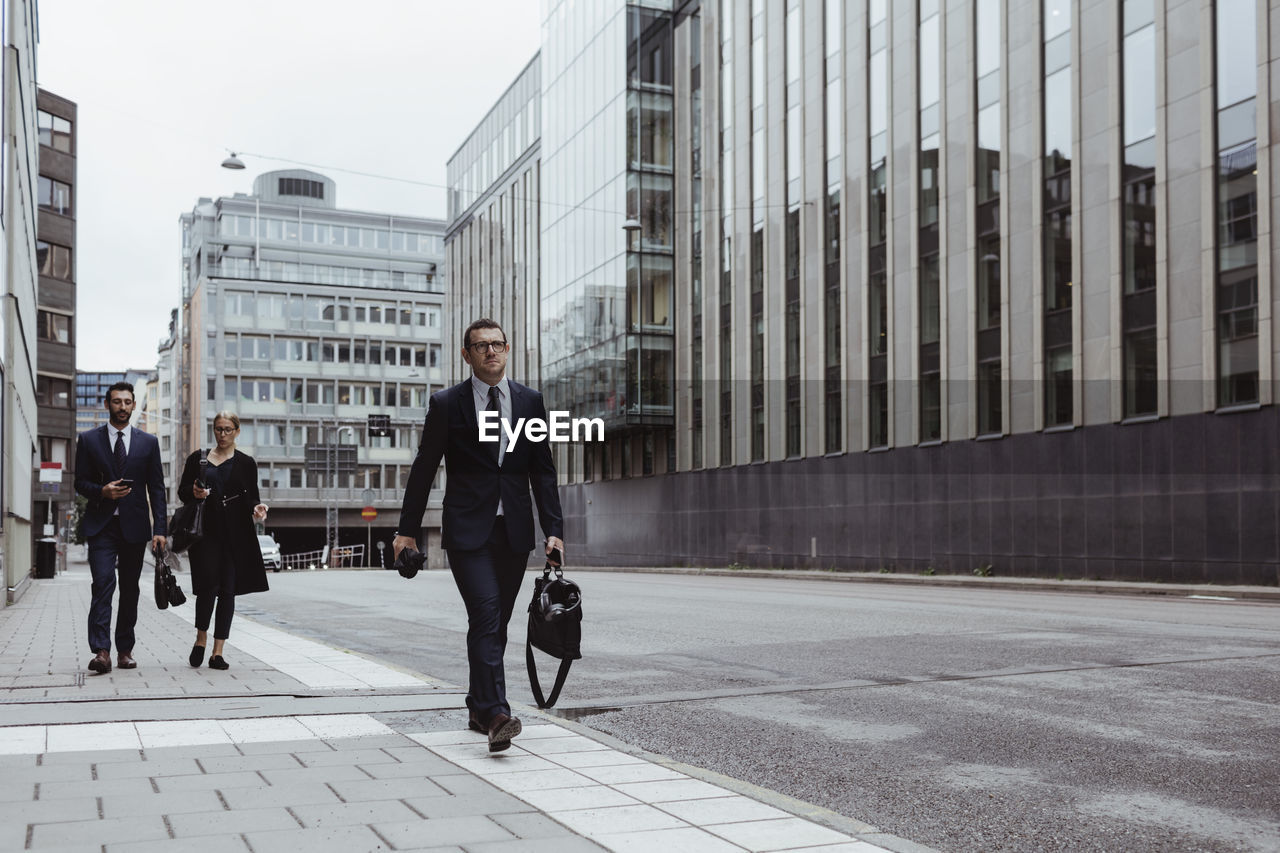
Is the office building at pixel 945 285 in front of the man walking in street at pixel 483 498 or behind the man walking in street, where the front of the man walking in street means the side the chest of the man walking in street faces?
behind

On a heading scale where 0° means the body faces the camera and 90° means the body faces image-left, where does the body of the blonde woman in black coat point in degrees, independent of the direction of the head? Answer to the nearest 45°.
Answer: approximately 0°

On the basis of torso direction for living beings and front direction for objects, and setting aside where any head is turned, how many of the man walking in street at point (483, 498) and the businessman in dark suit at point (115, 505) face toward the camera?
2

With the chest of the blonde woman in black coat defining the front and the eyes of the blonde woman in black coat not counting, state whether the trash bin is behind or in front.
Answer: behind

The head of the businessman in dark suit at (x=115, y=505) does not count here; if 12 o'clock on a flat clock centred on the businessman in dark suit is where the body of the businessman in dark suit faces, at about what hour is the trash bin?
The trash bin is roughly at 6 o'clock from the businessman in dark suit.

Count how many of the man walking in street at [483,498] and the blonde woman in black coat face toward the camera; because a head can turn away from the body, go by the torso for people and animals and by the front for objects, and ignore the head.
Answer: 2
